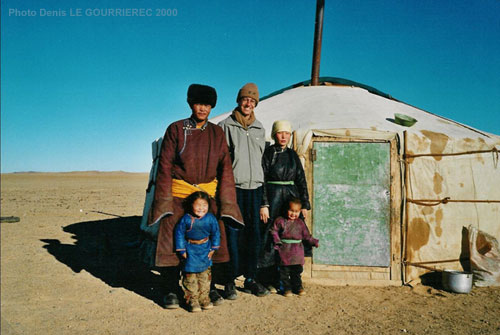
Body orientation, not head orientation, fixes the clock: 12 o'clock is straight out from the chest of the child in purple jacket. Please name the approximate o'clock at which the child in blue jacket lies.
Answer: The child in blue jacket is roughly at 2 o'clock from the child in purple jacket.

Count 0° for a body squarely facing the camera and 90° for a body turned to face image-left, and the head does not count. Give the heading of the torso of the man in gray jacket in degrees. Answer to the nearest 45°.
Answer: approximately 0°

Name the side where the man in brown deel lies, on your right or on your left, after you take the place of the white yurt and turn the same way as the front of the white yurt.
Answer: on your right

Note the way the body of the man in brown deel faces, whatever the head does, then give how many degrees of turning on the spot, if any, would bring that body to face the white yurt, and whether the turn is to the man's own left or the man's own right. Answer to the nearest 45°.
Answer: approximately 90° to the man's own left

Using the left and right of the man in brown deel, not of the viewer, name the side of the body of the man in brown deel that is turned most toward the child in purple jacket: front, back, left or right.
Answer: left

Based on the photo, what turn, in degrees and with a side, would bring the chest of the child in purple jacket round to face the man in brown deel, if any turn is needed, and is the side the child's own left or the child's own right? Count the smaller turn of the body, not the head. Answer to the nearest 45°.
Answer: approximately 45° to the child's own right
